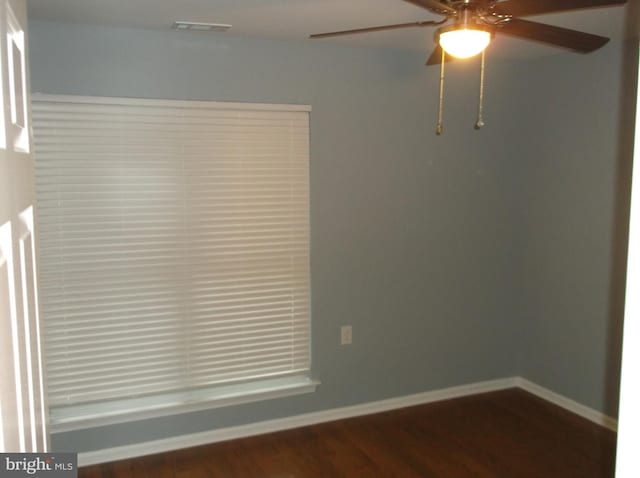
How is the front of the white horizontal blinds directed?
toward the camera

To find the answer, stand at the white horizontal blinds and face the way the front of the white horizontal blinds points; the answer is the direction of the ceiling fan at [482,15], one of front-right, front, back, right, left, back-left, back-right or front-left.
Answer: front-left
